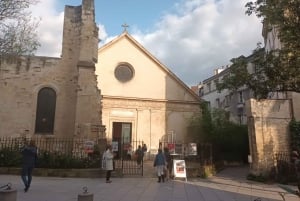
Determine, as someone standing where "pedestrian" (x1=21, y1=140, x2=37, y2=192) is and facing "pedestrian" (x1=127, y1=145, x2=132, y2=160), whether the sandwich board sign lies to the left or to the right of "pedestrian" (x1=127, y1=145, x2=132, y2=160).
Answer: right

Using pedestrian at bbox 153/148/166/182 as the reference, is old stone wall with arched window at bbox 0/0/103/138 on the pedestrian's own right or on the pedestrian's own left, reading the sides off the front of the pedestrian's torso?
on the pedestrian's own left

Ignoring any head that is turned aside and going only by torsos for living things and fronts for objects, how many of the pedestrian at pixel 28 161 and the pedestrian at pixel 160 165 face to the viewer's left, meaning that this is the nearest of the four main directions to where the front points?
0

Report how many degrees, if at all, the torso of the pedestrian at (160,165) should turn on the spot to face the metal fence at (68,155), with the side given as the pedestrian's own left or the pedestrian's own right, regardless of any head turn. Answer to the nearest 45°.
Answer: approximately 90° to the pedestrian's own left

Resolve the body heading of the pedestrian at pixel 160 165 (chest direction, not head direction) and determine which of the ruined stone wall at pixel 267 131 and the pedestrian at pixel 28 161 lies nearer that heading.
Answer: the ruined stone wall

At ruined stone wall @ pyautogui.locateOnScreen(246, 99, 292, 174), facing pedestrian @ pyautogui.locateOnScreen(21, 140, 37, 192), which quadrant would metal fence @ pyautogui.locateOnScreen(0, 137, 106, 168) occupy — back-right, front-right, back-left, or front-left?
front-right

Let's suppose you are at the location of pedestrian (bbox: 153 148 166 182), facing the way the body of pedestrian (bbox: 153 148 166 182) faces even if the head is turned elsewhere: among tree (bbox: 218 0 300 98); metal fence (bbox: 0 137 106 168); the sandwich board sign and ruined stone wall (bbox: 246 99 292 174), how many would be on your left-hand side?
1

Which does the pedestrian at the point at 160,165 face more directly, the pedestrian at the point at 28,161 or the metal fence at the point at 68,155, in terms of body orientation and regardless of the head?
the metal fence

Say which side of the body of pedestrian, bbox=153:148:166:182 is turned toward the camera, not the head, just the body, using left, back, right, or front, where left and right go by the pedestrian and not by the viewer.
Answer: back

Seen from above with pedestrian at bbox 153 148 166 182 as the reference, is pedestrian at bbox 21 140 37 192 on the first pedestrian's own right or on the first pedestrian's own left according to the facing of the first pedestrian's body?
on the first pedestrian's own left
